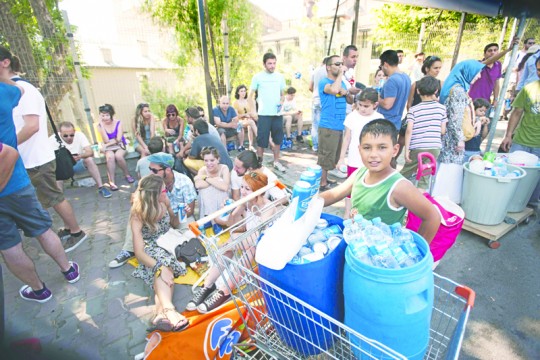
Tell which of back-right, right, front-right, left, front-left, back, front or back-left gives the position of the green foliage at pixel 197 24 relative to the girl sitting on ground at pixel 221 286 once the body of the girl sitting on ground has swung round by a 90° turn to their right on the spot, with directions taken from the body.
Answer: front-right

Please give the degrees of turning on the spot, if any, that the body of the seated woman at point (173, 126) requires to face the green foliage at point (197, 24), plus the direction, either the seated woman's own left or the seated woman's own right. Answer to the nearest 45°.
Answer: approximately 180°

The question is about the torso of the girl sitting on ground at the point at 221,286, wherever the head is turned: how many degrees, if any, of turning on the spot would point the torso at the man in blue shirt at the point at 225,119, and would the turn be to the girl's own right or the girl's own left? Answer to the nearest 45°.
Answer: approximately 135° to the girl's own right

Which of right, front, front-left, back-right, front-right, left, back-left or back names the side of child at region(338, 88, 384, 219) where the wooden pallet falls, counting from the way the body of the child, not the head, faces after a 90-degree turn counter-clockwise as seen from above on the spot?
front

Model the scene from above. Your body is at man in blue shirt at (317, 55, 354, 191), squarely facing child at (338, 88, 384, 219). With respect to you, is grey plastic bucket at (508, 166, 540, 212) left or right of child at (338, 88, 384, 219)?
left

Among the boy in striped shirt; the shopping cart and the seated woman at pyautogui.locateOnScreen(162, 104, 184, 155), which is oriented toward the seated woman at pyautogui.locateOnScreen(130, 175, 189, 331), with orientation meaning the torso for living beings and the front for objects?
the seated woman at pyautogui.locateOnScreen(162, 104, 184, 155)

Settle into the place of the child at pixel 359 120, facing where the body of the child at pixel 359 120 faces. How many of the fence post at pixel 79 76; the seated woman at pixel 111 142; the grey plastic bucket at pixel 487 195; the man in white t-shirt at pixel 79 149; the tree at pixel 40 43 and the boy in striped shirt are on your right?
4

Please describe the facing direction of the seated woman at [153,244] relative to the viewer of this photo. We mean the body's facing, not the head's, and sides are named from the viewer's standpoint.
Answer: facing the viewer and to the right of the viewer

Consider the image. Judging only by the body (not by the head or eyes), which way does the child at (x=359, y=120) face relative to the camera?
toward the camera

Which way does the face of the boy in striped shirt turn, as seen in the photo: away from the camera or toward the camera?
away from the camera

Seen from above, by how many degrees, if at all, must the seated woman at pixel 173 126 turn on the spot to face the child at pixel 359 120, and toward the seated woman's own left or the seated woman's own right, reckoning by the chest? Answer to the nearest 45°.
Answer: approximately 45° to the seated woman's own left

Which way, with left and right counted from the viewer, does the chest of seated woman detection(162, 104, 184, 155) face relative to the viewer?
facing the viewer

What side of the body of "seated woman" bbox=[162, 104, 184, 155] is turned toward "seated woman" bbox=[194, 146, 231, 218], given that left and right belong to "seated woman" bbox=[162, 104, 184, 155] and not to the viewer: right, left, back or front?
front

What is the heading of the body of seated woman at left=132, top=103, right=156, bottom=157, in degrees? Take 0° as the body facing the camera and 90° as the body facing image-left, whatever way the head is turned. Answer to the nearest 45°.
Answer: approximately 315°

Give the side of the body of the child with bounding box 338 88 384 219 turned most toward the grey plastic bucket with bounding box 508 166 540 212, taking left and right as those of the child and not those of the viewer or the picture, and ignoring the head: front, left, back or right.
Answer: left
